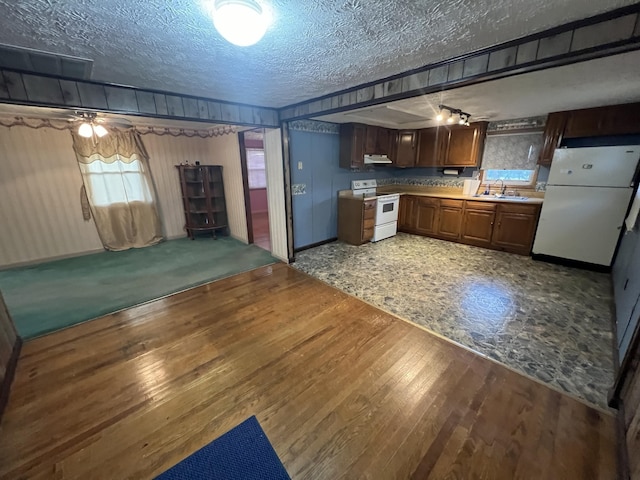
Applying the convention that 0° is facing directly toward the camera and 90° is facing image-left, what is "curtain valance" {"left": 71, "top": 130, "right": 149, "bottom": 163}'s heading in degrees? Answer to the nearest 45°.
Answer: approximately 0°

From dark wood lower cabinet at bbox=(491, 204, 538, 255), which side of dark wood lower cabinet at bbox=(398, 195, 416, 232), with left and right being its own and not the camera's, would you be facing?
left

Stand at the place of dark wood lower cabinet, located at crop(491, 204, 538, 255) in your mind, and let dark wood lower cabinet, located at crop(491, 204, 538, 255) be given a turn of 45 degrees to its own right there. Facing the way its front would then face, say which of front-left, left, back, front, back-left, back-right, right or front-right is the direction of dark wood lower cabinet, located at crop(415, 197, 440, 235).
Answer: front

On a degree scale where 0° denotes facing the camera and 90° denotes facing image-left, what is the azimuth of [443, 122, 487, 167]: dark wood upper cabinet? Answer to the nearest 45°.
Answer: approximately 45°

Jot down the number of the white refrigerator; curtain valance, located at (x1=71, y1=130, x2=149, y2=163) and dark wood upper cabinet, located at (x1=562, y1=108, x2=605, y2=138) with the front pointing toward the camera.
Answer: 3

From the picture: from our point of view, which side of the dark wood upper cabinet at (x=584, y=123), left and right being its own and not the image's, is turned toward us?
front

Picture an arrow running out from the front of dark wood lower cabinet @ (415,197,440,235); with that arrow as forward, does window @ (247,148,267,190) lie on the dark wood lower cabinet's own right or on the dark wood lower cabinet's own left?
on the dark wood lower cabinet's own right

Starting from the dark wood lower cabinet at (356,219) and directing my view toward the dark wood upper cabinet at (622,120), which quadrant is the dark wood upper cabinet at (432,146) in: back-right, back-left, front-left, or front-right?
front-left

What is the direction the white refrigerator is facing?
toward the camera

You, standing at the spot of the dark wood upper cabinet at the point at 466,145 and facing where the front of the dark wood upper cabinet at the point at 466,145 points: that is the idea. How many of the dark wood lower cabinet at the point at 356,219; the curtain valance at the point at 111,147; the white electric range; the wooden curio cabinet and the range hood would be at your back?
0

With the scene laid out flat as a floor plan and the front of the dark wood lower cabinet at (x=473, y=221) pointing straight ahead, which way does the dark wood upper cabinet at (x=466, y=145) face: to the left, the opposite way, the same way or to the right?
the same way

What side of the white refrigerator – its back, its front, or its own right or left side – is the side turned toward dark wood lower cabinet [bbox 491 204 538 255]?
right

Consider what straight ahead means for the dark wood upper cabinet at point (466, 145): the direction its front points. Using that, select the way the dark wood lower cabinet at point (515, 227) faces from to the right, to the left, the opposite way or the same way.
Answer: the same way

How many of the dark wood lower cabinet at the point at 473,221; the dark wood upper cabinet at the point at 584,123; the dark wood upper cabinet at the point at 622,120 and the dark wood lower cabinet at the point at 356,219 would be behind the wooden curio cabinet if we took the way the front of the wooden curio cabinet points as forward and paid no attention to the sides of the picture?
0

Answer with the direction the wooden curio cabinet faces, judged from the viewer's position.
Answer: facing the viewer

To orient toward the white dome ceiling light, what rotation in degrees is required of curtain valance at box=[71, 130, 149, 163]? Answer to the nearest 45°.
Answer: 0° — it already faces it

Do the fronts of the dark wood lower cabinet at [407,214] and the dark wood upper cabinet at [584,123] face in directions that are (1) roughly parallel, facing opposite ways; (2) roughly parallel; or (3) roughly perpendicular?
roughly parallel
